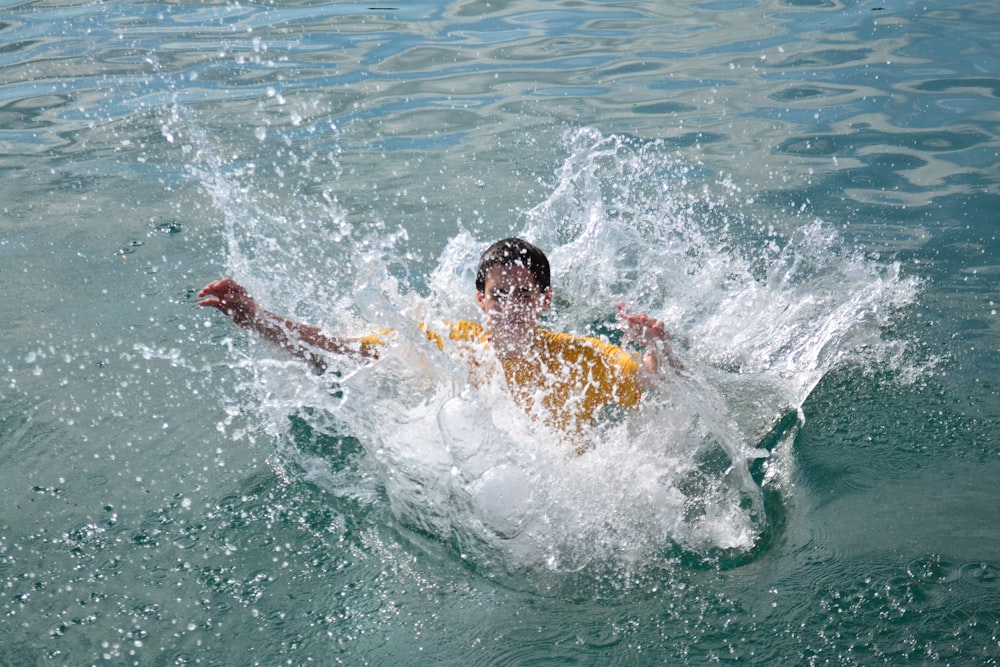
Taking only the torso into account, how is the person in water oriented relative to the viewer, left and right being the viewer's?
facing the viewer
